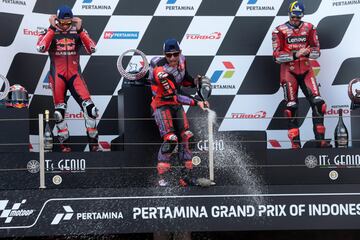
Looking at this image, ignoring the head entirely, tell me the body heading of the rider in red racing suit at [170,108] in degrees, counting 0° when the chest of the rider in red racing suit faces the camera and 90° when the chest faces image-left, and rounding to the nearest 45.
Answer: approximately 315°

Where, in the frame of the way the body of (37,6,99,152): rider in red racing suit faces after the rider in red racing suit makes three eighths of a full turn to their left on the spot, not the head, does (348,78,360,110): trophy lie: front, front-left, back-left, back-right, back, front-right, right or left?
front-right

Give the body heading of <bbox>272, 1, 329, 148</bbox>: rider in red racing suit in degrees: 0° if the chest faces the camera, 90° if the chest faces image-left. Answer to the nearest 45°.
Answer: approximately 0°

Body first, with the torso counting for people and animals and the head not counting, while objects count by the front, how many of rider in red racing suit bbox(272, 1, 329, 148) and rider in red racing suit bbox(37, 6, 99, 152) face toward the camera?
2

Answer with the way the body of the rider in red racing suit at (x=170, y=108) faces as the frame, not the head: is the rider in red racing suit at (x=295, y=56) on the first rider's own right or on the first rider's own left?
on the first rider's own left
